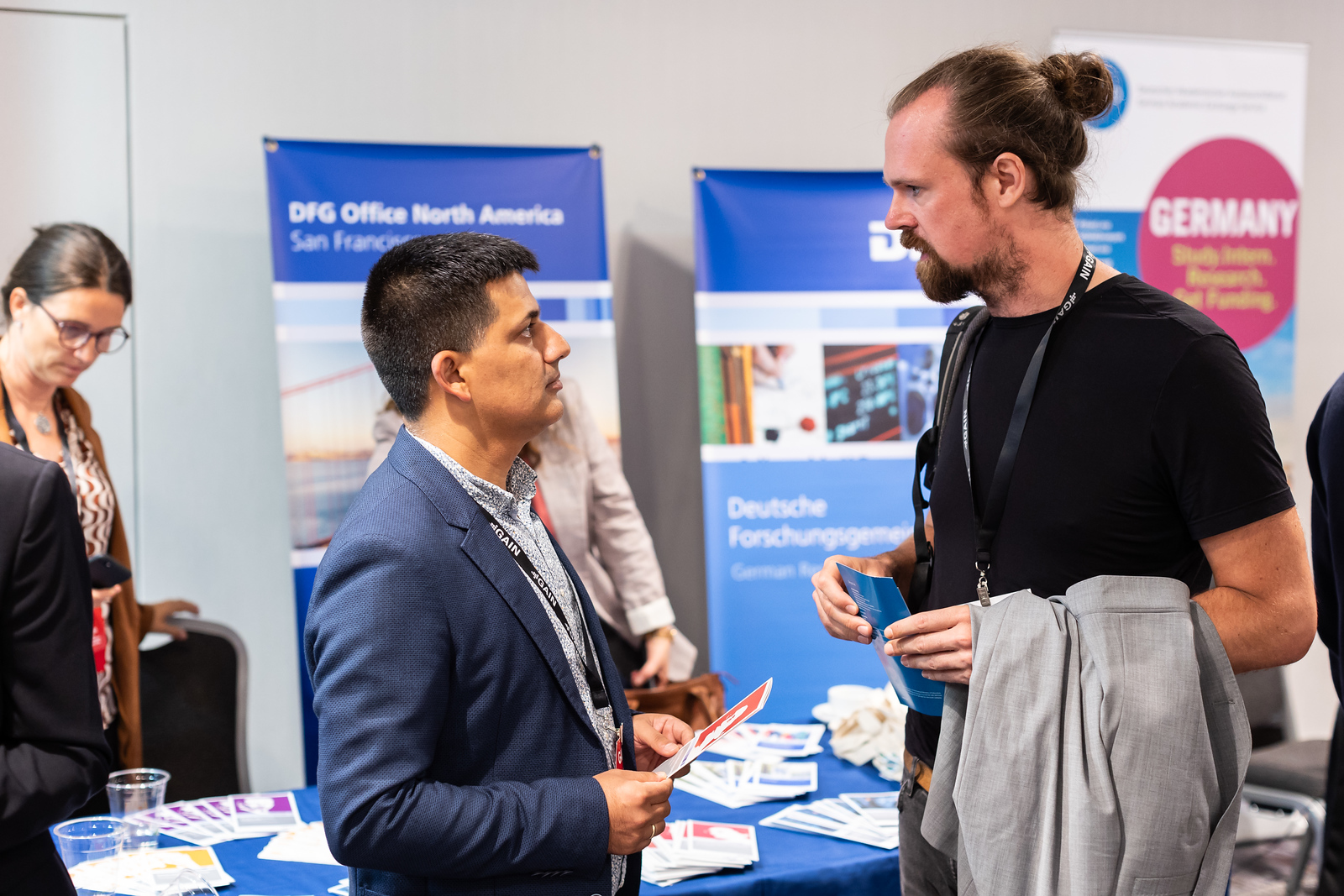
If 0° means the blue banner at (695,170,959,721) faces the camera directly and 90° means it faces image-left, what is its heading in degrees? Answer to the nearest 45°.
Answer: approximately 0°

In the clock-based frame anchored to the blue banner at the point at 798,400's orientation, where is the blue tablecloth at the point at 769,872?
The blue tablecloth is roughly at 12 o'clock from the blue banner.

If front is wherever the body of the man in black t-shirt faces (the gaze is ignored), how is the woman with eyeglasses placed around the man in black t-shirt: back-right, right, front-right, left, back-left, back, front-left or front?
front-right

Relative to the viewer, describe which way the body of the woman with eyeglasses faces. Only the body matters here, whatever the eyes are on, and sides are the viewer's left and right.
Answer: facing the viewer and to the right of the viewer

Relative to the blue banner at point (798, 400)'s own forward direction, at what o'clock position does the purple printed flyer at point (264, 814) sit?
The purple printed flyer is roughly at 1 o'clock from the blue banner.

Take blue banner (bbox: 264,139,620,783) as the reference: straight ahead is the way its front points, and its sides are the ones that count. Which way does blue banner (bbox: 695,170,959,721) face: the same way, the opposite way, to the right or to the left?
the same way

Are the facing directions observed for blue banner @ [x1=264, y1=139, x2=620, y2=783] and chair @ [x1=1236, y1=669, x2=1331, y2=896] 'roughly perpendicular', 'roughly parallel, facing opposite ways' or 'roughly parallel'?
roughly parallel

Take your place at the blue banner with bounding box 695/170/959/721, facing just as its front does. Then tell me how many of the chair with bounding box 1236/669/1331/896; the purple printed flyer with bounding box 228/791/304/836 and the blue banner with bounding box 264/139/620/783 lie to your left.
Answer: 1

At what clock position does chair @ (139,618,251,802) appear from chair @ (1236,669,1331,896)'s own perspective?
chair @ (139,618,251,802) is roughly at 3 o'clock from chair @ (1236,669,1331,896).

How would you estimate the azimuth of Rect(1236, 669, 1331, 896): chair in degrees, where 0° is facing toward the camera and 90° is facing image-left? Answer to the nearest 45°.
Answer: approximately 315°

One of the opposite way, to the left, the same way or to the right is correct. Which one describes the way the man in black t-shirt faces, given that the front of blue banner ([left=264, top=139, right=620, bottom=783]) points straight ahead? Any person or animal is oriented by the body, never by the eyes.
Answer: to the right

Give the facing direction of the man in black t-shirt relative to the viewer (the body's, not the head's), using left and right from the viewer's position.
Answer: facing the viewer and to the left of the viewer

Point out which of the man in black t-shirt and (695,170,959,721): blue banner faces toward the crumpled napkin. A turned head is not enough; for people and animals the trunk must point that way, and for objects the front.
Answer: the blue banner

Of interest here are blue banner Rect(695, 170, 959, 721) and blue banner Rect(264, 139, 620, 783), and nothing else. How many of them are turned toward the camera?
2

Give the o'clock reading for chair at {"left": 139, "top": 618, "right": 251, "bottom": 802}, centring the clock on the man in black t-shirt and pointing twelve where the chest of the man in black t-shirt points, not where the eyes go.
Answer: The chair is roughly at 2 o'clock from the man in black t-shirt.

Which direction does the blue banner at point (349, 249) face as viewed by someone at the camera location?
facing the viewer

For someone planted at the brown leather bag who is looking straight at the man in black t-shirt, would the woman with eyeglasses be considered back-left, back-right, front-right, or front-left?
back-right

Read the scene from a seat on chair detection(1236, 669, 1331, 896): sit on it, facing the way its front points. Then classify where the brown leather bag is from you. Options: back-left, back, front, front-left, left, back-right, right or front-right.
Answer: right
